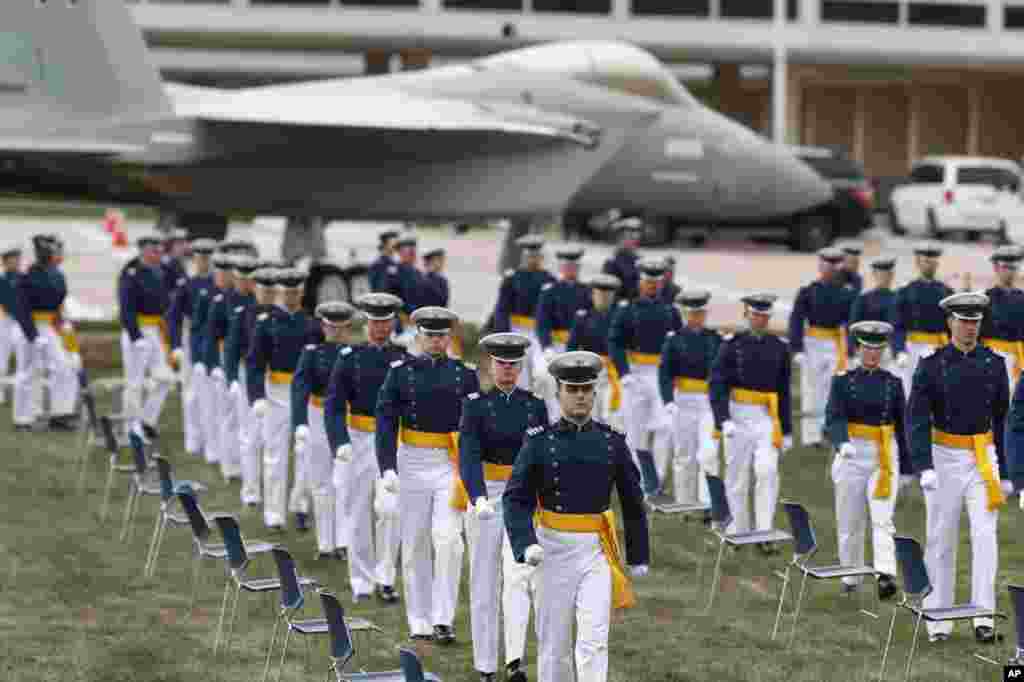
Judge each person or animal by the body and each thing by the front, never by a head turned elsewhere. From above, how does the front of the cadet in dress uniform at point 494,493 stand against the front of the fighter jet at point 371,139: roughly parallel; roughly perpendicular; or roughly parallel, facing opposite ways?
roughly perpendicular

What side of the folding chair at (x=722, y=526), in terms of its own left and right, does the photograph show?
right

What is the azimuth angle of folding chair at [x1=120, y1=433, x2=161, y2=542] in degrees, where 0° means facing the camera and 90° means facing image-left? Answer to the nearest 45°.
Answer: approximately 270°

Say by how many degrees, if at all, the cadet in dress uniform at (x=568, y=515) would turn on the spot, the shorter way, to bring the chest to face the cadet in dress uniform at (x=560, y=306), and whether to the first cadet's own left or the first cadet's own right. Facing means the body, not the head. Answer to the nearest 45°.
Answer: approximately 180°

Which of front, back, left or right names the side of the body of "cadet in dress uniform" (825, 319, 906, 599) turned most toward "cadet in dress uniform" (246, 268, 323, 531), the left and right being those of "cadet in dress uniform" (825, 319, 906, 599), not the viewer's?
right

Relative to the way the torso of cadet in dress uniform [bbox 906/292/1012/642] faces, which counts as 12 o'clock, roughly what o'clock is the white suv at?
The white suv is roughly at 6 o'clock from the cadet in dress uniform.

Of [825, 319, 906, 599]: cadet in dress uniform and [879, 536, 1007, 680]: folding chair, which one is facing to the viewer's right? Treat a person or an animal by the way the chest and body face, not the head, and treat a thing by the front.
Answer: the folding chair

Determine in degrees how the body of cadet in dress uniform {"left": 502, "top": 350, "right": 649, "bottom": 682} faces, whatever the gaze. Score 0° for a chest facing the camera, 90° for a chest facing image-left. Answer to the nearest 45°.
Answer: approximately 0°

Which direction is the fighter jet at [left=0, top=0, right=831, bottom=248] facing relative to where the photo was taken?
to the viewer's right

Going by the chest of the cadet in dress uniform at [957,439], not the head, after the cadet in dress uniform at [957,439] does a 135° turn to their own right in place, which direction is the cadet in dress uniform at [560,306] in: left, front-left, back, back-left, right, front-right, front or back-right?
front

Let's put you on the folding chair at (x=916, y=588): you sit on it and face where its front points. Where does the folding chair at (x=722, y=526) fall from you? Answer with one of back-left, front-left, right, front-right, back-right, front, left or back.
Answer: back-left

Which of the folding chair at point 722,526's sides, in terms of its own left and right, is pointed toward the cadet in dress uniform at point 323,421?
back

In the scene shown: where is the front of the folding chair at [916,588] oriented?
to the viewer's right
